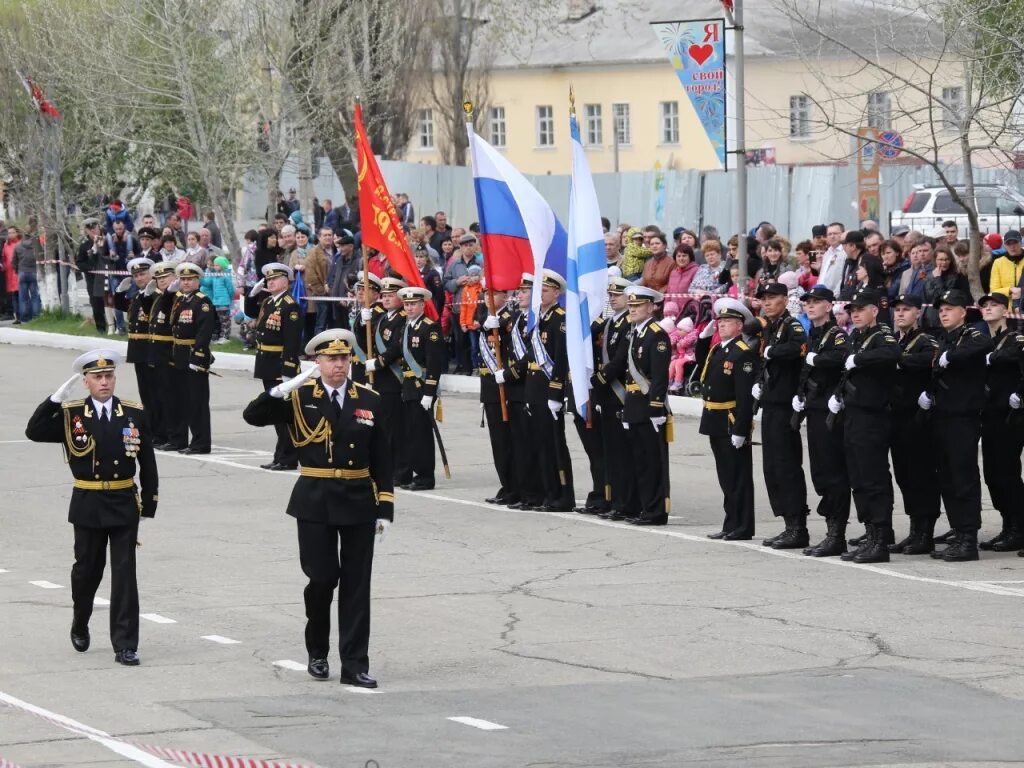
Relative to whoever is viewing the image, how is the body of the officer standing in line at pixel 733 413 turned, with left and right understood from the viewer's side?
facing the viewer and to the left of the viewer

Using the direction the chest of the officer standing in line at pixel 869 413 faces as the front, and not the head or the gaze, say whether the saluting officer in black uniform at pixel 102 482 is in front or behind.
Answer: in front

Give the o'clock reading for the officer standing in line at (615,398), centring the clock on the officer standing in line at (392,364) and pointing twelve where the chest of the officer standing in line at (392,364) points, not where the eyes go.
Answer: the officer standing in line at (615,398) is roughly at 9 o'clock from the officer standing in line at (392,364).

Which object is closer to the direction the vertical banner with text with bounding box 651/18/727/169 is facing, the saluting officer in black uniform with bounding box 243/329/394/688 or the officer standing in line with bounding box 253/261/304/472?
the saluting officer in black uniform

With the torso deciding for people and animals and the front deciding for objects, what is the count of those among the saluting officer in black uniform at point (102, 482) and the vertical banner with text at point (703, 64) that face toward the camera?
2

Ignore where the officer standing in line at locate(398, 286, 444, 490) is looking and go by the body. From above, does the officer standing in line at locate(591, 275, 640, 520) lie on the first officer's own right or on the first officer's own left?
on the first officer's own left

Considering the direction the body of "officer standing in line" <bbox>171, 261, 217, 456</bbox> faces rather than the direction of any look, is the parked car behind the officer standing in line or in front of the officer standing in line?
behind

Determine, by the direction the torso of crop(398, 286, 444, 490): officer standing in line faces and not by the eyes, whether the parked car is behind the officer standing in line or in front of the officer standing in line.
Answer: behind

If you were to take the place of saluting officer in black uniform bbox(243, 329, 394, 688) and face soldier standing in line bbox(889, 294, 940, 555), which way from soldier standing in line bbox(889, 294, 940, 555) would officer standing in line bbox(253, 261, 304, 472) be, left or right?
left

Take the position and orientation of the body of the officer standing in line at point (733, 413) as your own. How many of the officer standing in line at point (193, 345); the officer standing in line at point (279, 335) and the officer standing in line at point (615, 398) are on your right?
3

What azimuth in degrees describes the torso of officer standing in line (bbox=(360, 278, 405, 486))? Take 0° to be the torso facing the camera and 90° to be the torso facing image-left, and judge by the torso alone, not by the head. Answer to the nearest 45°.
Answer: approximately 45°

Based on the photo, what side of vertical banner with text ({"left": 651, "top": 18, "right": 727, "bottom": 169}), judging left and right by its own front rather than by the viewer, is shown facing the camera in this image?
front

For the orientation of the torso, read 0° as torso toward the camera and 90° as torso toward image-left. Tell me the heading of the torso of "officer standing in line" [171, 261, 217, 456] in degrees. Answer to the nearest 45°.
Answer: approximately 45°

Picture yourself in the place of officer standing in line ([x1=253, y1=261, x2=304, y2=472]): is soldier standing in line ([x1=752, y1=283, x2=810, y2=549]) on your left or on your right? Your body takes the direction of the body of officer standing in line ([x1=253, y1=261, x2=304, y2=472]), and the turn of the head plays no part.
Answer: on your left

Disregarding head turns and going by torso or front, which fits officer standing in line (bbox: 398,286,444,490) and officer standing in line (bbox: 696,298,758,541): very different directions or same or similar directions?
same or similar directions
